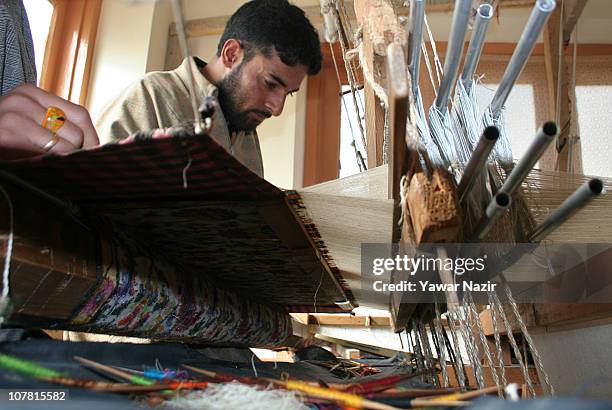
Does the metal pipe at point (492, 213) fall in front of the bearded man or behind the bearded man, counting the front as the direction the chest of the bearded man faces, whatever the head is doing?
in front

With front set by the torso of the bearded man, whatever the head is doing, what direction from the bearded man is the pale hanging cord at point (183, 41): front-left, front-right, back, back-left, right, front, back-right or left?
front-right

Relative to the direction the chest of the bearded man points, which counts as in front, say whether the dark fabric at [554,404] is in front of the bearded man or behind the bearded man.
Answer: in front

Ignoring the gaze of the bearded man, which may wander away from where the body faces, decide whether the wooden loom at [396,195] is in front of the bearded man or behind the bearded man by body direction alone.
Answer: in front

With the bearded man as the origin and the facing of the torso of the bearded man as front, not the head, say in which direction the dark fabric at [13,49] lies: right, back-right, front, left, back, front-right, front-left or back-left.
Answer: right

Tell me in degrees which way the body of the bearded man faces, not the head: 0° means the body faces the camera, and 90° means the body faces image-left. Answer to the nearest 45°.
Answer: approximately 315°

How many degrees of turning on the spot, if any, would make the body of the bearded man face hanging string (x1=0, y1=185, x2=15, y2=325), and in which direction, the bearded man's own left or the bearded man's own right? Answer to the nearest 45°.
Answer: approximately 90° to the bearded man's own right
